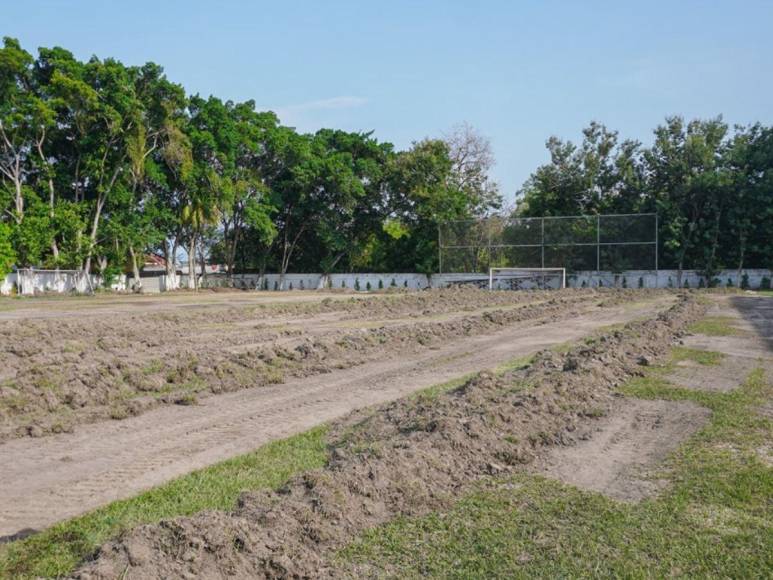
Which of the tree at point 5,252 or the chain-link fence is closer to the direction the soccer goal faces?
the tree

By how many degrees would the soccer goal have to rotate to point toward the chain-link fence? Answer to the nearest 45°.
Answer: approximately 135° to its left

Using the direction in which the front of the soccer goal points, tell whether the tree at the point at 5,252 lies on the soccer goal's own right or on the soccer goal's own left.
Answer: on the soccer goal's own right

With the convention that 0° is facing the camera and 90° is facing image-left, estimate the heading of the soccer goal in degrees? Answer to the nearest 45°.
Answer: approximately 0°
